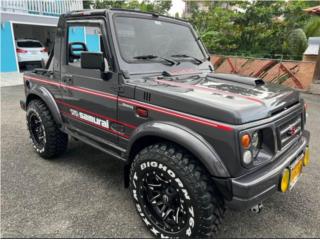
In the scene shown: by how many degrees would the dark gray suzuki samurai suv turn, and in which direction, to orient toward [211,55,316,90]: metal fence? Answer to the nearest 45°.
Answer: approximately 90° to its left

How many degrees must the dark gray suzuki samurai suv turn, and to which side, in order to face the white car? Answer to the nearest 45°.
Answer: approximately 180°

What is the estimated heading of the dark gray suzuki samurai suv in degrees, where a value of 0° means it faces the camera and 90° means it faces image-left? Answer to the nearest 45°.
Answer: approximately 315°

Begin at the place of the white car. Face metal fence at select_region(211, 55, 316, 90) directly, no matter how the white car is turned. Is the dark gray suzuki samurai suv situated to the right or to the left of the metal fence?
right

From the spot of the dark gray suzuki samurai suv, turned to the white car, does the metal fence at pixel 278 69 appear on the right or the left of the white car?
right
